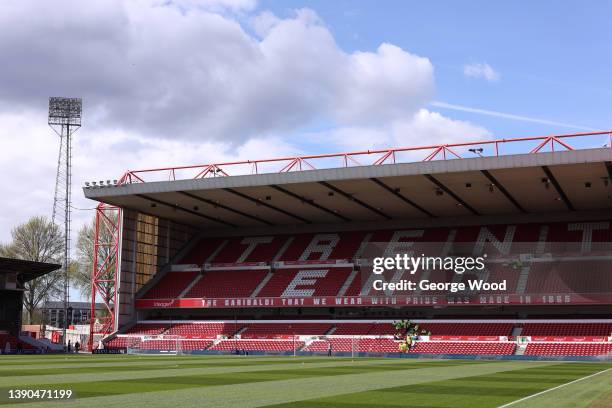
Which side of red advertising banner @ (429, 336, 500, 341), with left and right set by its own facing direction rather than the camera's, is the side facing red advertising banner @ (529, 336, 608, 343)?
left

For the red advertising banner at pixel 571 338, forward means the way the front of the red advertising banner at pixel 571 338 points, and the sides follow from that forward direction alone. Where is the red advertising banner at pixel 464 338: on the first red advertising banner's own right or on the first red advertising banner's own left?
on the first red advertising banner's own right

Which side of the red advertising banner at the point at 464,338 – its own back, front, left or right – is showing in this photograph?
front

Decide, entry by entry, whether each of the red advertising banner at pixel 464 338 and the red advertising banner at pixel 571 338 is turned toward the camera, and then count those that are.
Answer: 2

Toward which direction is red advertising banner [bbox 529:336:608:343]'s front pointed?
toward the camera
